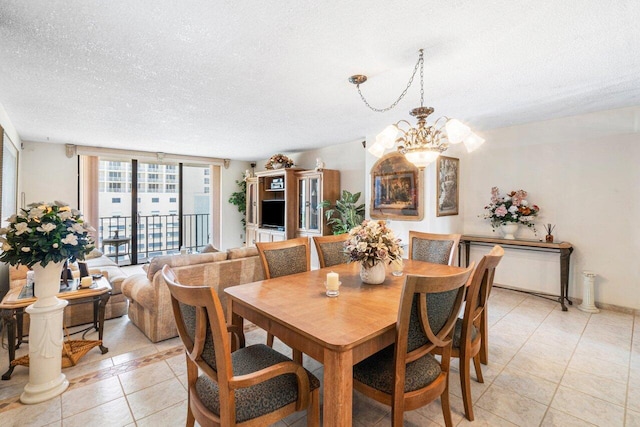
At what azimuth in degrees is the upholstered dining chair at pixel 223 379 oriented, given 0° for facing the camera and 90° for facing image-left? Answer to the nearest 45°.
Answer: approximately 225°

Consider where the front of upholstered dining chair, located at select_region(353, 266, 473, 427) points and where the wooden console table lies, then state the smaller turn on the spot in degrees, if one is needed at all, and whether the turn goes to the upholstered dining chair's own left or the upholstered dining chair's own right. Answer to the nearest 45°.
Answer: approximately 90° to the upholstered dining chair's own right

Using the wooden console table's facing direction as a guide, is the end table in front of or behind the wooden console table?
in front

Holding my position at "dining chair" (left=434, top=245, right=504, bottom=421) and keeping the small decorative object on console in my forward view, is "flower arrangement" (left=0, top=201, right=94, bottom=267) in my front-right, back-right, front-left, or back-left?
back-left

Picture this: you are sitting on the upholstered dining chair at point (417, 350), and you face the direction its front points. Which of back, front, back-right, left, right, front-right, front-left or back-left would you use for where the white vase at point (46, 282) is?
front-left

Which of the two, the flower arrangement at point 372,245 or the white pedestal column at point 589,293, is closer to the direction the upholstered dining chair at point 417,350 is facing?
the flower arrangement

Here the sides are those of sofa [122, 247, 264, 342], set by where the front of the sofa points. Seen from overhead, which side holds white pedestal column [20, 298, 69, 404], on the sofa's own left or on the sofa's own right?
on the sofa's own left

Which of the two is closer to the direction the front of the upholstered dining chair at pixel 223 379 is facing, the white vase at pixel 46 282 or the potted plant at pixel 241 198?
the potted plant

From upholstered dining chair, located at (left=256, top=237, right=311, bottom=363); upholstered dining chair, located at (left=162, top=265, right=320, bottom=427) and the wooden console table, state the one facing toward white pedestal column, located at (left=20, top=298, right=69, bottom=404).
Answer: the wooden console table

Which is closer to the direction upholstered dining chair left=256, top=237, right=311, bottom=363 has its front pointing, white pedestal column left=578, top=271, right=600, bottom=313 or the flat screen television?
the white pedestal column

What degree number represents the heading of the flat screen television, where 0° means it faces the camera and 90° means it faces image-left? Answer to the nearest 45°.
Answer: approximately 45°

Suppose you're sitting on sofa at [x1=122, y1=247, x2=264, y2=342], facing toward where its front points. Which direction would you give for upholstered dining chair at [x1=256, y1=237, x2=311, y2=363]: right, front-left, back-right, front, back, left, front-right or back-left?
back

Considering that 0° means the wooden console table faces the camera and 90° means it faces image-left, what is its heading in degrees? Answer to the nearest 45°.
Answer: approximately 45°

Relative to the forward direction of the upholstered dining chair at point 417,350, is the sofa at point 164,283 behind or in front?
in front

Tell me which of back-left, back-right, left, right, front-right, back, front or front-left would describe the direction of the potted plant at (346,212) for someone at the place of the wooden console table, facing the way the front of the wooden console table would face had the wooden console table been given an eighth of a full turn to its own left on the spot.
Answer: right

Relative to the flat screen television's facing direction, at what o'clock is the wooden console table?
The wooden console table is roughly at 9 o'clock from the flat screen television.

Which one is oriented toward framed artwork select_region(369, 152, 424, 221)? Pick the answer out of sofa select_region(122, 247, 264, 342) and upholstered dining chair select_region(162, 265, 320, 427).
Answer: the upholstered dining chair

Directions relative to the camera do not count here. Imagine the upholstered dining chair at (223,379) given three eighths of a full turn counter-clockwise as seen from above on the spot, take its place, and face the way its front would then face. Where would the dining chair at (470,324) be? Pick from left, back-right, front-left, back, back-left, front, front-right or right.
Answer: back

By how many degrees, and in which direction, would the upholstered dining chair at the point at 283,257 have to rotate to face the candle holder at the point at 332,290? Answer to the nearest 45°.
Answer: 0° — it already faces it

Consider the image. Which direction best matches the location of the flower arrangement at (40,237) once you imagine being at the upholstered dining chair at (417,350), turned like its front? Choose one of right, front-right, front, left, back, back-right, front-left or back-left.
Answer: front-left

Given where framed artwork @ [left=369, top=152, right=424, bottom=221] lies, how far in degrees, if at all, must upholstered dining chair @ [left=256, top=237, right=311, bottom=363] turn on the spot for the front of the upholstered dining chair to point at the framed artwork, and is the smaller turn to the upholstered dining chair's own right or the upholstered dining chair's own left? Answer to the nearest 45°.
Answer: approximately 90° to the upholstered dining chair's own left

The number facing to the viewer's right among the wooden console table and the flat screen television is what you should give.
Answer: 0
